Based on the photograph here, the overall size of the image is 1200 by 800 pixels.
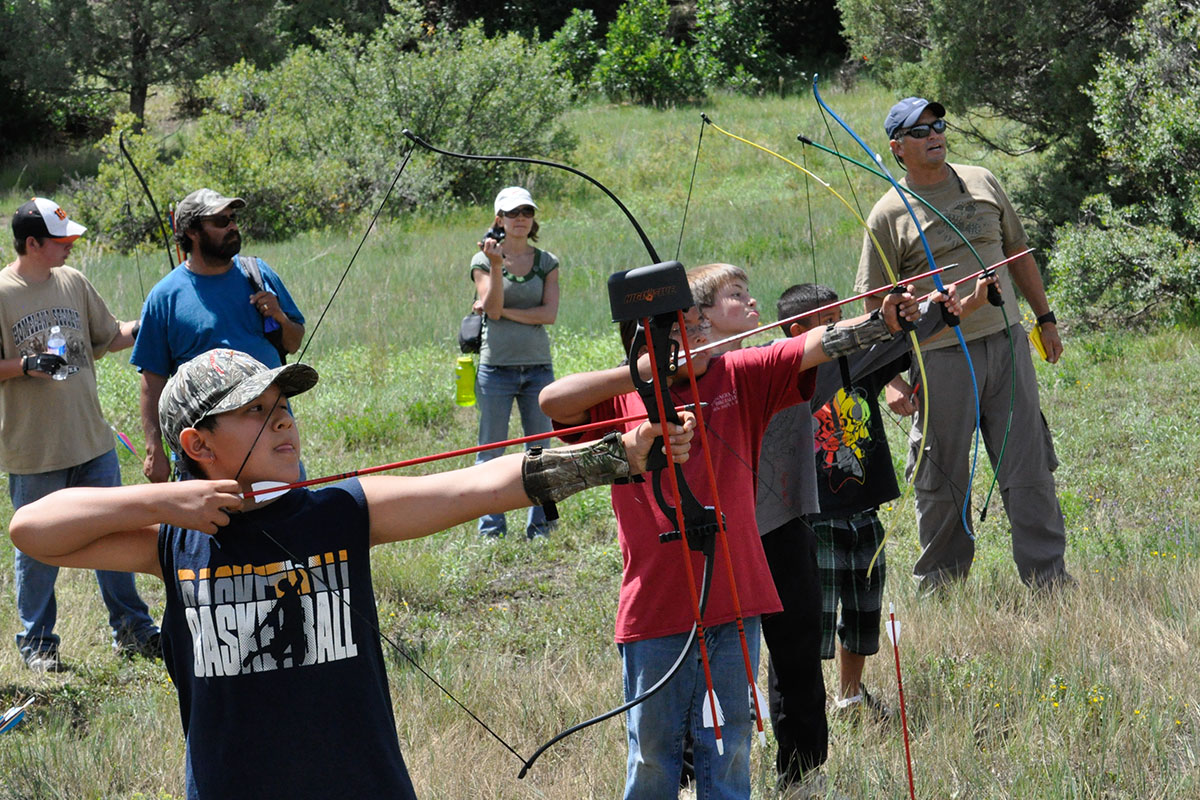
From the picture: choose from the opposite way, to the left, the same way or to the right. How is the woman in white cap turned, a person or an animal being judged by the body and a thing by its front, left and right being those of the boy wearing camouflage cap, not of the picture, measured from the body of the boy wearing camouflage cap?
the same way

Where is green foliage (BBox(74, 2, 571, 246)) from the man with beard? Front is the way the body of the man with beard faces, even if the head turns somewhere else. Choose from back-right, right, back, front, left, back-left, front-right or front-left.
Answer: back-left

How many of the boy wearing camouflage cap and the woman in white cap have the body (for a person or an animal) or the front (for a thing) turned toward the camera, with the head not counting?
2

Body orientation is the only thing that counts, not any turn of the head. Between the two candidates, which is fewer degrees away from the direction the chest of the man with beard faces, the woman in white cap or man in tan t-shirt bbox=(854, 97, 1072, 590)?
the man in tan t-shirt

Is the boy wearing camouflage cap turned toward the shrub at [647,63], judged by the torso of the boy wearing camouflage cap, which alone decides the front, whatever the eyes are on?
no

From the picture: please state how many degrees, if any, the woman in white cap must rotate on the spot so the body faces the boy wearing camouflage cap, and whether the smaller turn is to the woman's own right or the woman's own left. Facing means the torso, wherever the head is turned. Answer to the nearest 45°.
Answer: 0° — they already face them

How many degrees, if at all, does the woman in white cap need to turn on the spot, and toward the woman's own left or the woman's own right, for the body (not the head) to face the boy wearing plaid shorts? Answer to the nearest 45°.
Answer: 0° — they already face them

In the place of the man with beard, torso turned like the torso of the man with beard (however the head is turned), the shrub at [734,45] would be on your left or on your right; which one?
on your left

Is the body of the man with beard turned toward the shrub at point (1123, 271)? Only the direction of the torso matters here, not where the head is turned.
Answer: no

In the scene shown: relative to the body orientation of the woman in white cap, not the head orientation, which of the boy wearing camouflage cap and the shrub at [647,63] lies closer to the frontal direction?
the boy wearing camouflage cap

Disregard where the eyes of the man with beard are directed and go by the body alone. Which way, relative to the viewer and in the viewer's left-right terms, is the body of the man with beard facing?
facing the viewer and to the right of the viewer

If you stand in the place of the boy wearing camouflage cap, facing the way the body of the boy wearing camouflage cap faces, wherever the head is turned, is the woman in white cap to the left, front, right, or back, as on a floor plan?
back

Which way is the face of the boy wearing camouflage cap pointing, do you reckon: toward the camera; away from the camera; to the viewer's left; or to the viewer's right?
to the viewer's right

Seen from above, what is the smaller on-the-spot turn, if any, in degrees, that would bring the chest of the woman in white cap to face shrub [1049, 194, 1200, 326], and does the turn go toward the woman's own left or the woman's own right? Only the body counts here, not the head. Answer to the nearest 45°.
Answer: approximately 135° to the woman's own left

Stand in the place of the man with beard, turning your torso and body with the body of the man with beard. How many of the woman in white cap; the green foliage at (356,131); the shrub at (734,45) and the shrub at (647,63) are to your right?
0

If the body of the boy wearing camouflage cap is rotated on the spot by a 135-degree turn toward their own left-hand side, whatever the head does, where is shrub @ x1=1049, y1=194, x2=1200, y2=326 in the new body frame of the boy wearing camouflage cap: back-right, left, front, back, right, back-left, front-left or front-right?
front

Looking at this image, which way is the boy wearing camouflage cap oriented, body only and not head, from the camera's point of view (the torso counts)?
toward the camera

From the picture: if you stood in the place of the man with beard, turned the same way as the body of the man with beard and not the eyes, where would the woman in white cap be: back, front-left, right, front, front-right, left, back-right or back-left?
left

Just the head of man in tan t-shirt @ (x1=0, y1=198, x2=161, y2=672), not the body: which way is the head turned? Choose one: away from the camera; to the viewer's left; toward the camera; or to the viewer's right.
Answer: to the viewer's right
